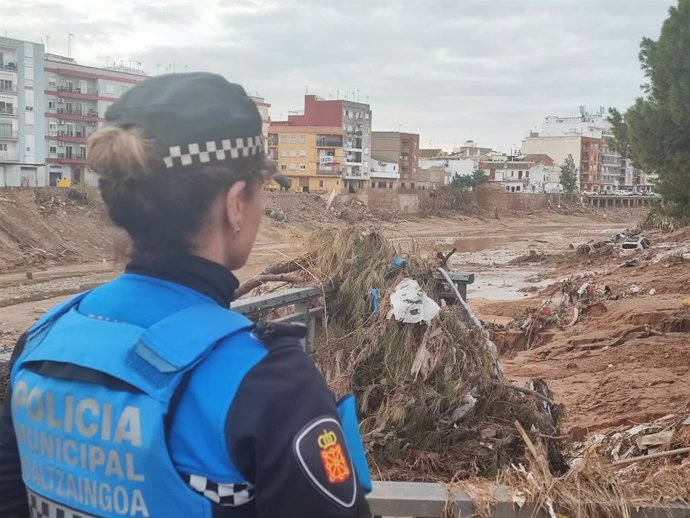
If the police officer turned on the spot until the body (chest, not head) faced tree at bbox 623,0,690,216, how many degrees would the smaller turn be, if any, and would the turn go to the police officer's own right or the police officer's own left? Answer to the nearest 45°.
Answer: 0° — they already face it

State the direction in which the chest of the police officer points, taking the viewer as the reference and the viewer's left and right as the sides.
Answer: facing away from the viewer and to the right of the viewer

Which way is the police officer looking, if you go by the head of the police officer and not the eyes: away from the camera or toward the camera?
away from the camera

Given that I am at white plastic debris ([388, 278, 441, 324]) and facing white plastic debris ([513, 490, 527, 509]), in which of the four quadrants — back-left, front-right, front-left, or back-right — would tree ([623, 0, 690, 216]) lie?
back-left
